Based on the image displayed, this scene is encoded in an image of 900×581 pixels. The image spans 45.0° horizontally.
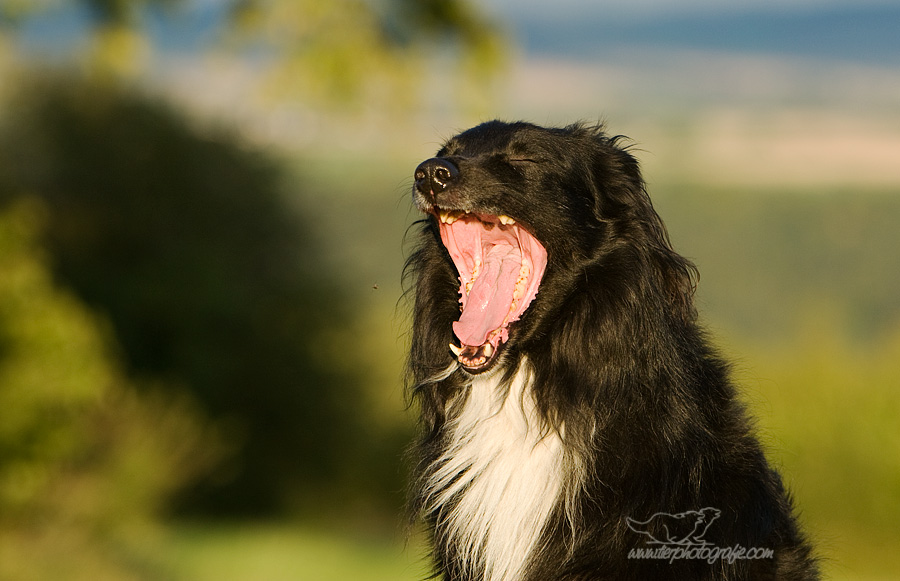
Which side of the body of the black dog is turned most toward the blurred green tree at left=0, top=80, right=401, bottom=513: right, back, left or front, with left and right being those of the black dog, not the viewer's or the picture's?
right

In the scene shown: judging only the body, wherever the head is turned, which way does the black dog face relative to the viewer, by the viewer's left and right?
facing the viewer and to the left of the viewer
